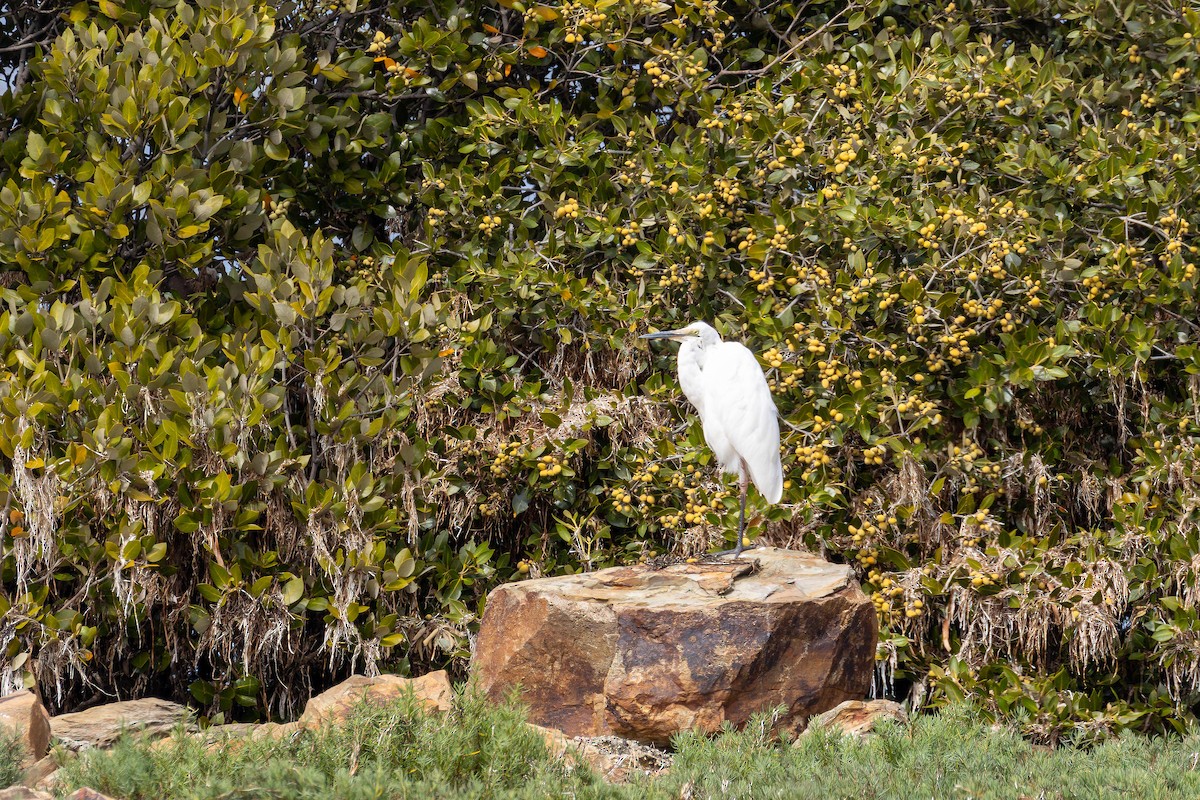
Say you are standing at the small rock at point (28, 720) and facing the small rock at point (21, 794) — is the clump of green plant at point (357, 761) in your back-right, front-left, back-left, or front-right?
front-left

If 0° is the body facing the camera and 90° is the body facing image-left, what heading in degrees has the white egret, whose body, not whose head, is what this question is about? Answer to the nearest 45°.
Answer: approximately 90°

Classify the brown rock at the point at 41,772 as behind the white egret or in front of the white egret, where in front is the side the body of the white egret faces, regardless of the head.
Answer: in front

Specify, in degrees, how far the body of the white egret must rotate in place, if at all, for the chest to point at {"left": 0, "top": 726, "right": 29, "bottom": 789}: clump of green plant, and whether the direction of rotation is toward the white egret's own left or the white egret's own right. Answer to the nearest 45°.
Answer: approximately 45° to the white egret's own left

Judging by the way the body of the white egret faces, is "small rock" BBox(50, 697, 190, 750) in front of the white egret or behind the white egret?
in front

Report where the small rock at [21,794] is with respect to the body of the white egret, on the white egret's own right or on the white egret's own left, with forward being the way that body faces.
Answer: on the white egret's own left
